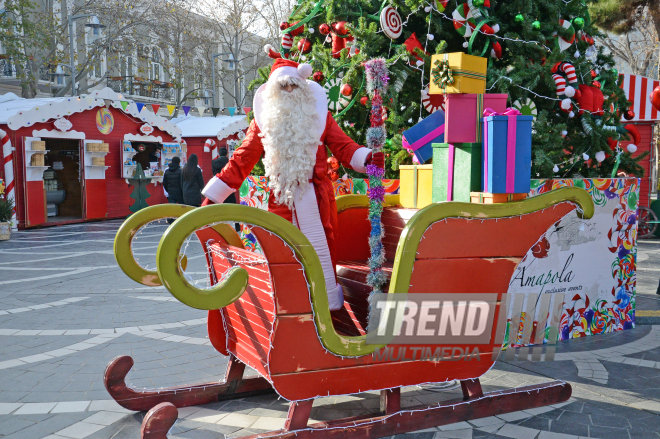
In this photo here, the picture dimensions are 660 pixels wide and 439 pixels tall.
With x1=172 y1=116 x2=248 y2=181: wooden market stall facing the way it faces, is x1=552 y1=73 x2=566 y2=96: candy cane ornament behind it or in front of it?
in front

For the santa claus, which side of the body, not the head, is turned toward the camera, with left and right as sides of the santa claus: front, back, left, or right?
front

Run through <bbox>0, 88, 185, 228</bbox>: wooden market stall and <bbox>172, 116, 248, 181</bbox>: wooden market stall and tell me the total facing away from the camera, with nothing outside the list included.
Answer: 0

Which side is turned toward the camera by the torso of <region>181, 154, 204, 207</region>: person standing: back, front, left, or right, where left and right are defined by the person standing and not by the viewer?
back

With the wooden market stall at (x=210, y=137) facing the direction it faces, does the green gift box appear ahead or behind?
ahead

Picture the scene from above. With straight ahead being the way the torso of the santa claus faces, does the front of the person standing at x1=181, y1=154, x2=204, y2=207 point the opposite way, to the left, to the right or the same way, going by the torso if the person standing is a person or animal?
the opposite way

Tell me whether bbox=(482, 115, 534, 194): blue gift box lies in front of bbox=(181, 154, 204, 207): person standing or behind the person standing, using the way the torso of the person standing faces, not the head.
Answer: behind

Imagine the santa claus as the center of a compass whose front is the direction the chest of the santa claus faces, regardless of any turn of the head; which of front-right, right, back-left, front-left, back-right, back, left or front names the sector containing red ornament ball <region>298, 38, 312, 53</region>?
back

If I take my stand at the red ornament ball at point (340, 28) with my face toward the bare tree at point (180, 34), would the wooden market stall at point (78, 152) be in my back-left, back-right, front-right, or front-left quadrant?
front-left

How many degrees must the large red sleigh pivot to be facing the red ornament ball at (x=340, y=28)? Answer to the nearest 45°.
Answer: approximately 135° to its right

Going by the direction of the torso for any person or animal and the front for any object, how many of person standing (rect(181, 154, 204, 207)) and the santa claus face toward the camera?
1

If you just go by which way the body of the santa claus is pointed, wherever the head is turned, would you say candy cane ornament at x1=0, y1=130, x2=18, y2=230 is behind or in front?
behind

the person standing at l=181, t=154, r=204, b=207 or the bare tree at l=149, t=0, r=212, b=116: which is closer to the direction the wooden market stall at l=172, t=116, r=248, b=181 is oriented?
the person standing

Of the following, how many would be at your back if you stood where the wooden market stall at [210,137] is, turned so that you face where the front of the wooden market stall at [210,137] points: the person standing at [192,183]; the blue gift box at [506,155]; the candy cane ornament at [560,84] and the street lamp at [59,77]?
1

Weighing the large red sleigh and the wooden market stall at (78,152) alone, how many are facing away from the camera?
0

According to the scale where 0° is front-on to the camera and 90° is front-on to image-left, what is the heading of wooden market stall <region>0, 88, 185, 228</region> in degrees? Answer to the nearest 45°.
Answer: approximately 315°

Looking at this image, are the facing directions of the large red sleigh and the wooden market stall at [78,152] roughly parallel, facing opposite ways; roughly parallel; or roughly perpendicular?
roughly perpendicular
